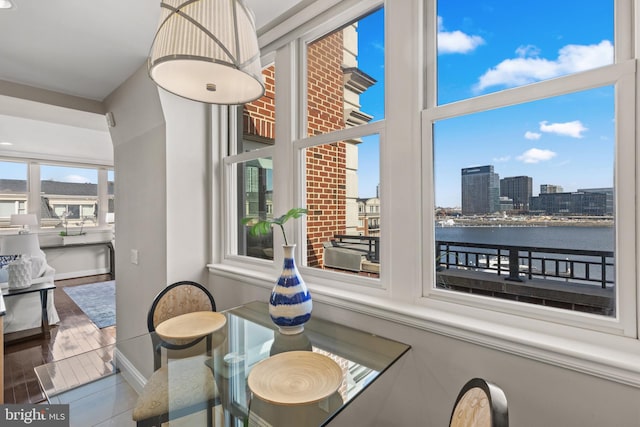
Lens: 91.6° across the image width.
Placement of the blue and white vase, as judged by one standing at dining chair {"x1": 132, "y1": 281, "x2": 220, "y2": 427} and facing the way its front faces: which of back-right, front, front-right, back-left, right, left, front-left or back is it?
front-left

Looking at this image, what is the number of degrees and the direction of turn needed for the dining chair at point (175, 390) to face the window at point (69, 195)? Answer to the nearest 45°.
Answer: approximately 135° to its left

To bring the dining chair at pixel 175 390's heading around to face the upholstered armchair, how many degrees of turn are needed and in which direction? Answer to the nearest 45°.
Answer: approximately 180°

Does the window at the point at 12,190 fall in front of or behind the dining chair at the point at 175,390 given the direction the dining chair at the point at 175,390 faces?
behind

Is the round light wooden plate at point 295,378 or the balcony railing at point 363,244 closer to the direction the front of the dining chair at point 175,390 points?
the round light wooden plate

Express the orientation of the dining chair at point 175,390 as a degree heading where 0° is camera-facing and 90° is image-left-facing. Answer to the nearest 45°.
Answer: approximately 315°

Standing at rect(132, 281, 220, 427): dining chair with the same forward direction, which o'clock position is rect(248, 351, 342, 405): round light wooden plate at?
The round light wooden plate is roughly at 12 o'clock from the dining chair.

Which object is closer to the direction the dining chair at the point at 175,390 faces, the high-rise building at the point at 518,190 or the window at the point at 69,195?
the high-rise building
